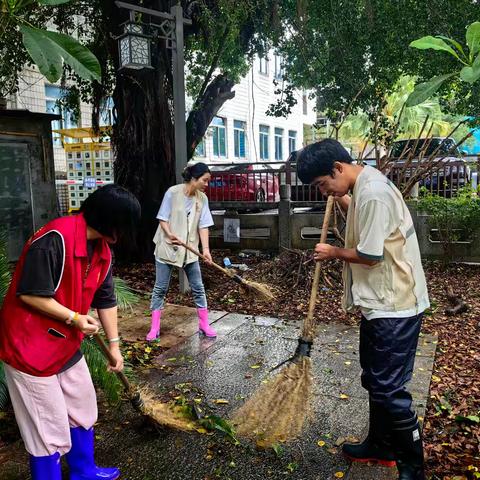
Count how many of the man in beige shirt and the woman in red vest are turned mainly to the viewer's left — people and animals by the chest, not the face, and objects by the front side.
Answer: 1

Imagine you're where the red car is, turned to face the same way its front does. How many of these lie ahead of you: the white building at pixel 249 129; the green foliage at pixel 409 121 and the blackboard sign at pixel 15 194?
1

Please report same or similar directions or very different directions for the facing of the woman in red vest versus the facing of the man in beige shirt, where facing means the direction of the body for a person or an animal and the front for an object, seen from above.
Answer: very different directions

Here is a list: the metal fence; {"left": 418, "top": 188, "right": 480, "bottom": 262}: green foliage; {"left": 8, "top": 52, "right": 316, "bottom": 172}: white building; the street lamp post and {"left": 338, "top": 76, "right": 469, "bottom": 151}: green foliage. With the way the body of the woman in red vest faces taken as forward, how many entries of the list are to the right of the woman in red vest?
0

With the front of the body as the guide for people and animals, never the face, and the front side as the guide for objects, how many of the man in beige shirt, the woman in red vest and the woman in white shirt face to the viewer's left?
1

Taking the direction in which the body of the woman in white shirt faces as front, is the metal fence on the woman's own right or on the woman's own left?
on the woman's own left

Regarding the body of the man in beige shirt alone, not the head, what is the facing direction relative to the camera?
to the viewer's left

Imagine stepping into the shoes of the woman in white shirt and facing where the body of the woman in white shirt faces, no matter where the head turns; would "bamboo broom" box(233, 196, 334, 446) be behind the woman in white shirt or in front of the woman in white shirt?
in front

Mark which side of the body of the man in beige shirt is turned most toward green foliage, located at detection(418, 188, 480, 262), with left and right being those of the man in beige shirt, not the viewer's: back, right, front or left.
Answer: right

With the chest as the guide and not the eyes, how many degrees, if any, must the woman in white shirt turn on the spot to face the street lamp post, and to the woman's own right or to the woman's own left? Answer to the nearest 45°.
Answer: approximately 135° to the woman's own left

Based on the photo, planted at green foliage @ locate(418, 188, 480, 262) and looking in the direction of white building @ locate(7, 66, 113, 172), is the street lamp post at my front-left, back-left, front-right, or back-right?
front-left

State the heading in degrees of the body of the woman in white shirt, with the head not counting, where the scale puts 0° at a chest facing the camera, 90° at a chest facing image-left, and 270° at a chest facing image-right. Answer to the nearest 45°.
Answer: approximately 315°
